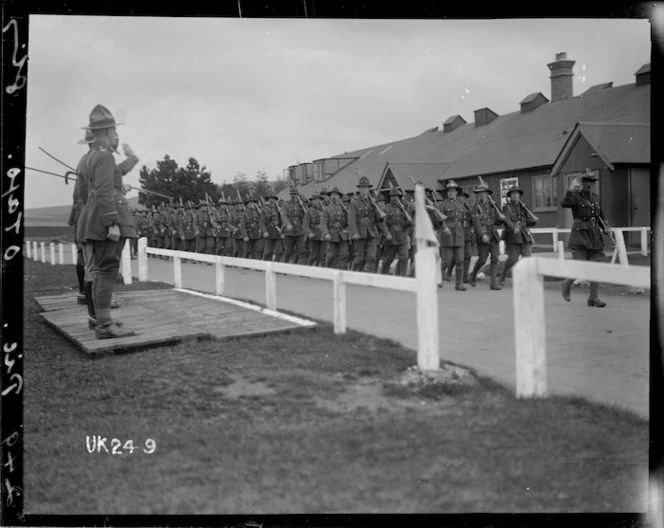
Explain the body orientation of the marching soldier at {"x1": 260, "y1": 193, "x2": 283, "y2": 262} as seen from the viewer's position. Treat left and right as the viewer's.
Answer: facing the viewer and to the right of the viewer

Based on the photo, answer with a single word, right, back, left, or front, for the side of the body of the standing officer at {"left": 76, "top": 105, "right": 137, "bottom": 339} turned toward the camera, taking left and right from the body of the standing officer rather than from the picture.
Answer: right

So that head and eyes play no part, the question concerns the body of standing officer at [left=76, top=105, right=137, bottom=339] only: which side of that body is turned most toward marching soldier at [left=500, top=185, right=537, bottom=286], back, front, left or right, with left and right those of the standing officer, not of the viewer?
front

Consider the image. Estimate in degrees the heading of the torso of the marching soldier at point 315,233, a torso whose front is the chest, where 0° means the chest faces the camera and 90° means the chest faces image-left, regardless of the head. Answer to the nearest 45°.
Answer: approximately 315°

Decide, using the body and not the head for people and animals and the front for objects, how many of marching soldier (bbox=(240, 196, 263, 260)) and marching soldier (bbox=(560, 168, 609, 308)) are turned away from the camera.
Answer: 0

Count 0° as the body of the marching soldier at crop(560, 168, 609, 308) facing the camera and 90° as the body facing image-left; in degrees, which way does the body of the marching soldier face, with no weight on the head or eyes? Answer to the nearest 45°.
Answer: approximately 315°

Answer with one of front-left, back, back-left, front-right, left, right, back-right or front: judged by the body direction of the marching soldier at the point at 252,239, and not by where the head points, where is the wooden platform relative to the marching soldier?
front-right

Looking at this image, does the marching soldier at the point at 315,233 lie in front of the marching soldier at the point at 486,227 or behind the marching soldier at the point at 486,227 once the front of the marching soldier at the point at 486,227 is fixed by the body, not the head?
behind
